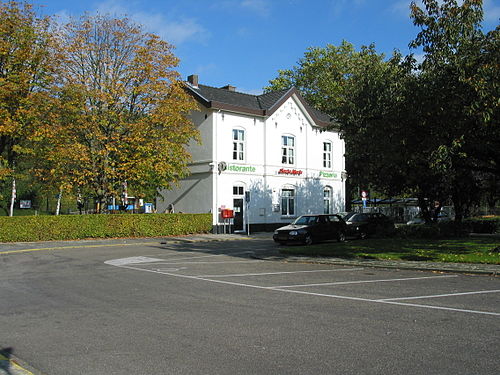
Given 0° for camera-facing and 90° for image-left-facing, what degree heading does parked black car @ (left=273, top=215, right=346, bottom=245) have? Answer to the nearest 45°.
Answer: approximately 45°

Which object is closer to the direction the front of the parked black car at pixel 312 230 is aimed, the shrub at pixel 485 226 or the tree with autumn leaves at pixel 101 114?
the tree with autumn leaves

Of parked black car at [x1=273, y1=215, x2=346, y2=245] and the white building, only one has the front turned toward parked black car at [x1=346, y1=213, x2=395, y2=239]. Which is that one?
the white building

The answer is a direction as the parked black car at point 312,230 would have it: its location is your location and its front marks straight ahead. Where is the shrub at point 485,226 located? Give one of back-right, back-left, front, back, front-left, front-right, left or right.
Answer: back

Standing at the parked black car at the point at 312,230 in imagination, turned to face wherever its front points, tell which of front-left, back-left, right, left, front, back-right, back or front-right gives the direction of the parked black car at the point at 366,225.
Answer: back

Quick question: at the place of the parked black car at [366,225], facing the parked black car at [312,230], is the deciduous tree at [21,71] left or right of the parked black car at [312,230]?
right

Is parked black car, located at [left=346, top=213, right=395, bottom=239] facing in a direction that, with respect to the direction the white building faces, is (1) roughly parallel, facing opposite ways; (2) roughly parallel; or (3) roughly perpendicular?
roughly perpendicular

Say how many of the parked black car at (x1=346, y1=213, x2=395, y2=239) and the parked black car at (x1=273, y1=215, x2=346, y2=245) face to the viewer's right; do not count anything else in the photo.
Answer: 0

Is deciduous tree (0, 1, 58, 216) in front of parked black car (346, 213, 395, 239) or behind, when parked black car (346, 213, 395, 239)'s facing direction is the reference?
in front

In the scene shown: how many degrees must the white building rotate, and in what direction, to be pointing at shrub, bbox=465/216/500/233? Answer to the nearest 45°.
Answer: approximately 45° to its left
